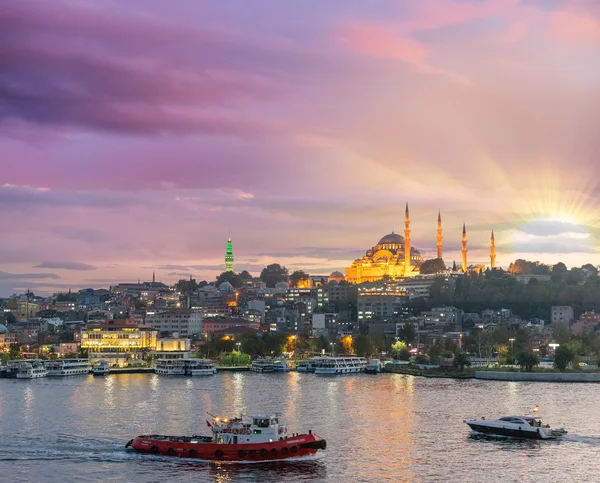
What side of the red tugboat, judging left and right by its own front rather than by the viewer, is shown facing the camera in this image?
right

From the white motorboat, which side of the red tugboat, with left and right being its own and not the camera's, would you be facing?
front
